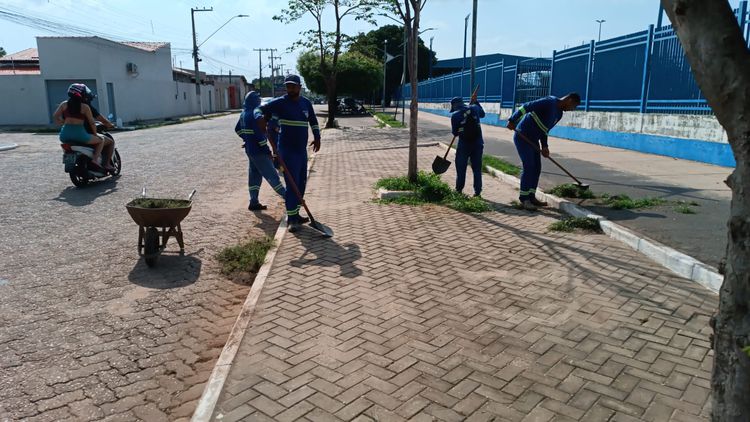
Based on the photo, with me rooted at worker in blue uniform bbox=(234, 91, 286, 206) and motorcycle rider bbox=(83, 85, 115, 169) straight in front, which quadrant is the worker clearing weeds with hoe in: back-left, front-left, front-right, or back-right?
back-right

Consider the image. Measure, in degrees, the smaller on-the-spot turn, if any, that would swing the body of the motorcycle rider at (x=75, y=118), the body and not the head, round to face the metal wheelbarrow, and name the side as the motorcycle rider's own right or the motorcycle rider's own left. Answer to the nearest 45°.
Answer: approximately 135° to the motorcycle rider's own right

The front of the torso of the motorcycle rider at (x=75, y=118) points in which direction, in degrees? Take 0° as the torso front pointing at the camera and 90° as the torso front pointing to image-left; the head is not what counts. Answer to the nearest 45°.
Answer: approximately 225°

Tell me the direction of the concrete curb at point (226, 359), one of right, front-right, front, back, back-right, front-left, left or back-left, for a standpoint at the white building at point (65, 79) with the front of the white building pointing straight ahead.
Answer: front

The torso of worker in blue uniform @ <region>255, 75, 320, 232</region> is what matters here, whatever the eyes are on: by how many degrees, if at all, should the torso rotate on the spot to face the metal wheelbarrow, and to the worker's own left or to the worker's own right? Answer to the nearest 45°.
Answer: approximately 45° to the worker's own right

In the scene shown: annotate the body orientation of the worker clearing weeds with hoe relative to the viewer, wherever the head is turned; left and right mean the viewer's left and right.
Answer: facing to the right of the viewer

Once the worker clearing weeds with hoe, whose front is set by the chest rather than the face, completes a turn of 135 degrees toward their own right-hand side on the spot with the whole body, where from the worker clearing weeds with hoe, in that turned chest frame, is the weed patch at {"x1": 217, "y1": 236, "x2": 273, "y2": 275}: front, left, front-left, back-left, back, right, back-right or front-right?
front

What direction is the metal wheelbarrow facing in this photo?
toward the camera

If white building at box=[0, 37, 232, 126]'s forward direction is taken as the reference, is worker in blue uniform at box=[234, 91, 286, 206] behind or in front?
in front

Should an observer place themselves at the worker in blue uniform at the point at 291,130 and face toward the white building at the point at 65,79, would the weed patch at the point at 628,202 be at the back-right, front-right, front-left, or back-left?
back-right

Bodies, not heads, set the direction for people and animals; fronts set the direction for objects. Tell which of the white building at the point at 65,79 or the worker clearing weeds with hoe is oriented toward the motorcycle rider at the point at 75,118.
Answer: the white building

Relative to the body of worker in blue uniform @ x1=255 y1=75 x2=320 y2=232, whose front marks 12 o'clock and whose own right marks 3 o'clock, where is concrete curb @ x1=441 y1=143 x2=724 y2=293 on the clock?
The concrete curb is roughly at 10 o'clock from the worker in blue uniform.

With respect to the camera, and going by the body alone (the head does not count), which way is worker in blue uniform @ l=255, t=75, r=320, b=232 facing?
toward the camera

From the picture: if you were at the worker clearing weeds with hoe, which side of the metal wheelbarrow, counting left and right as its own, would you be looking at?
left
